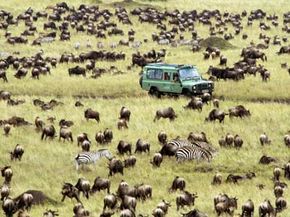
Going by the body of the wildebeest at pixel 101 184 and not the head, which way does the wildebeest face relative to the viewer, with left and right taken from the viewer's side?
facing to the left of the viewer

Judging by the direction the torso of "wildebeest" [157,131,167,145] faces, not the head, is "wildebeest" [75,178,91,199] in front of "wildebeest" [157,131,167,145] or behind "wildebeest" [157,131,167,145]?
behind

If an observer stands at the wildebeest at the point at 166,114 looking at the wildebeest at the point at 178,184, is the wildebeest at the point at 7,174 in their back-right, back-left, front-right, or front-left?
front-right

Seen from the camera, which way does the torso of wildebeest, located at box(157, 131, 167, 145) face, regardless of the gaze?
away from the camera

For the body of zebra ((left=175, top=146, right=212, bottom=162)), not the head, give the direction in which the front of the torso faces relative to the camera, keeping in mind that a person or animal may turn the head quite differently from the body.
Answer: to the viewer's right

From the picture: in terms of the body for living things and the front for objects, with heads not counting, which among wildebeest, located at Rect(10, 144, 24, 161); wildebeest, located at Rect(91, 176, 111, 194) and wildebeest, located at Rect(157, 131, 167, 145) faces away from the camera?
wildebeest, located at Rect(157, 131, 167, 145)

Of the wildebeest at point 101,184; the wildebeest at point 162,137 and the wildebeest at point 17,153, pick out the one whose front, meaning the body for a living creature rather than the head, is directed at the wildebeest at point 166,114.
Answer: the wildebeest at point 162,137

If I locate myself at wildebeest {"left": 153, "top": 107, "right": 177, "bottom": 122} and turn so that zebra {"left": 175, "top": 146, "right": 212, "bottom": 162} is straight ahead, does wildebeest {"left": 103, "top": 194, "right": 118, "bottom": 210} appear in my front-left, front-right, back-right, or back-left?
front-right

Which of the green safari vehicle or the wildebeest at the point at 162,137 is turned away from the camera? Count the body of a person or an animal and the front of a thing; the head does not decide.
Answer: the wildebeest
